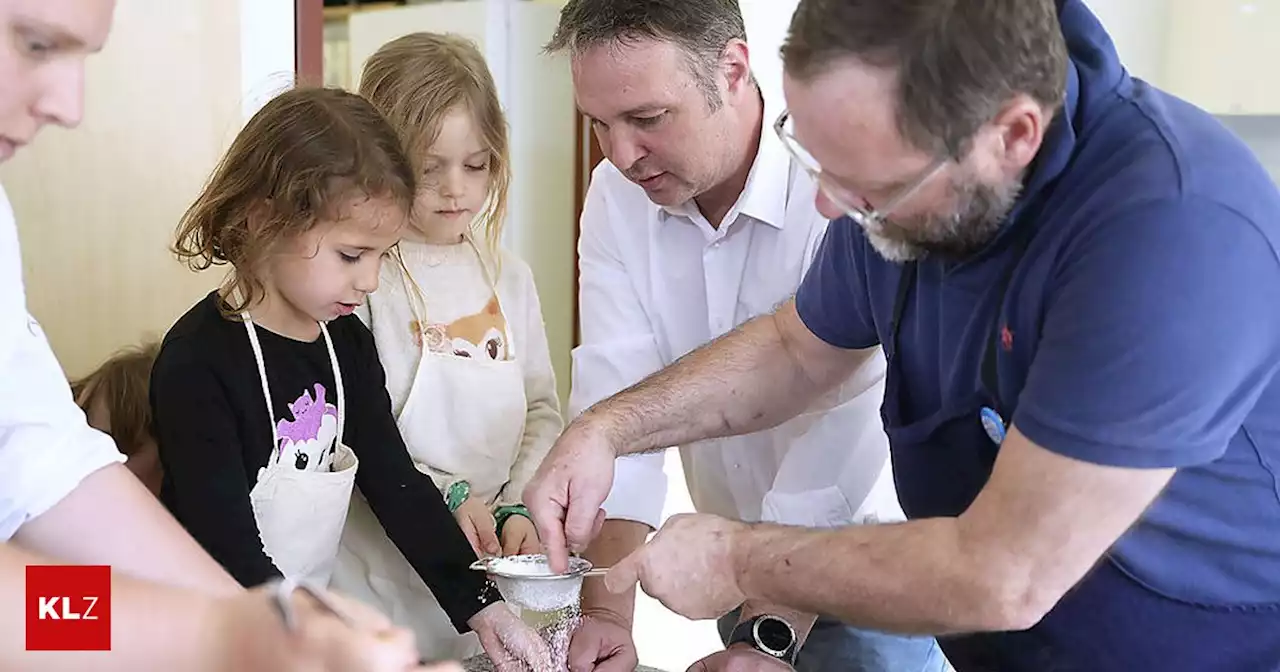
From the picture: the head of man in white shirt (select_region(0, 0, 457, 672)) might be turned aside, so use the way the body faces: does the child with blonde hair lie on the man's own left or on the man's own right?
on the man's own left

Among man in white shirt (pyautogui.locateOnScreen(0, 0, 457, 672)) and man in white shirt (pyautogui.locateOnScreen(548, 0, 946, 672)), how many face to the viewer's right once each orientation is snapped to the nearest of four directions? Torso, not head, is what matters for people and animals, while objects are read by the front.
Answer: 1

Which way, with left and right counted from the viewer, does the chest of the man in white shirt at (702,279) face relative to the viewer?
facing the viewer and to the left of the viewer

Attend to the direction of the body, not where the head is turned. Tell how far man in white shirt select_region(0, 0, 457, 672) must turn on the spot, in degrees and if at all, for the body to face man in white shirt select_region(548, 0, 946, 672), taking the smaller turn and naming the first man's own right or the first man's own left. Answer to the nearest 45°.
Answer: approximately 45° to the first man's own left

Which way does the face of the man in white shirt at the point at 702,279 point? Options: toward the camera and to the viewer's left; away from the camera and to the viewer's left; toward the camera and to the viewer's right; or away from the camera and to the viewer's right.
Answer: toward the camera and to the viewer's left

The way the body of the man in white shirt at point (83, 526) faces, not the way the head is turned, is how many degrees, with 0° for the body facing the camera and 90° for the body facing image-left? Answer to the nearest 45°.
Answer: approximately 270°

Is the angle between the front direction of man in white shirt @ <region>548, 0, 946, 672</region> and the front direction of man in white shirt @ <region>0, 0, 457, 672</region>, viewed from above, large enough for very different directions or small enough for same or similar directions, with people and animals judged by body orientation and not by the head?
very different directions

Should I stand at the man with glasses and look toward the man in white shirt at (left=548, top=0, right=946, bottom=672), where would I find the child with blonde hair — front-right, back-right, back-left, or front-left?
front-left
